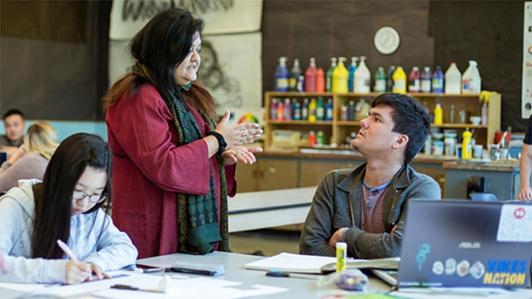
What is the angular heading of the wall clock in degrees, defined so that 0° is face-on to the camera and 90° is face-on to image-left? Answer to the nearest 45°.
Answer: approximately 0°

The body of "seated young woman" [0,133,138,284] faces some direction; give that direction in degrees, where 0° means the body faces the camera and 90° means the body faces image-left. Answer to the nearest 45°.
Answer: approximately 315°

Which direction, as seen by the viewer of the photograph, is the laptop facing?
facing away from the viewer

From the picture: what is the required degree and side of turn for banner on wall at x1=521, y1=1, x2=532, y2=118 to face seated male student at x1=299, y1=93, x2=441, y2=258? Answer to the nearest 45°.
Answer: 0° — it already faces them

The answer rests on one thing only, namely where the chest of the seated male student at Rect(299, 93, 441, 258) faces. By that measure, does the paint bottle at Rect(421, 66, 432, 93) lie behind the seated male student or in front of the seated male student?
behind

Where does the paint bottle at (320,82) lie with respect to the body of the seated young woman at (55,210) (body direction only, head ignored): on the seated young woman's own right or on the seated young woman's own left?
on the seated young woman's own left

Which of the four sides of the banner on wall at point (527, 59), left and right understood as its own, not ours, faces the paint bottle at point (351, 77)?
right

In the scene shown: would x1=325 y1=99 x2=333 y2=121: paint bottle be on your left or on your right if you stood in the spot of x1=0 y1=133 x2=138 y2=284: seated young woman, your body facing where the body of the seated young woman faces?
on your left
